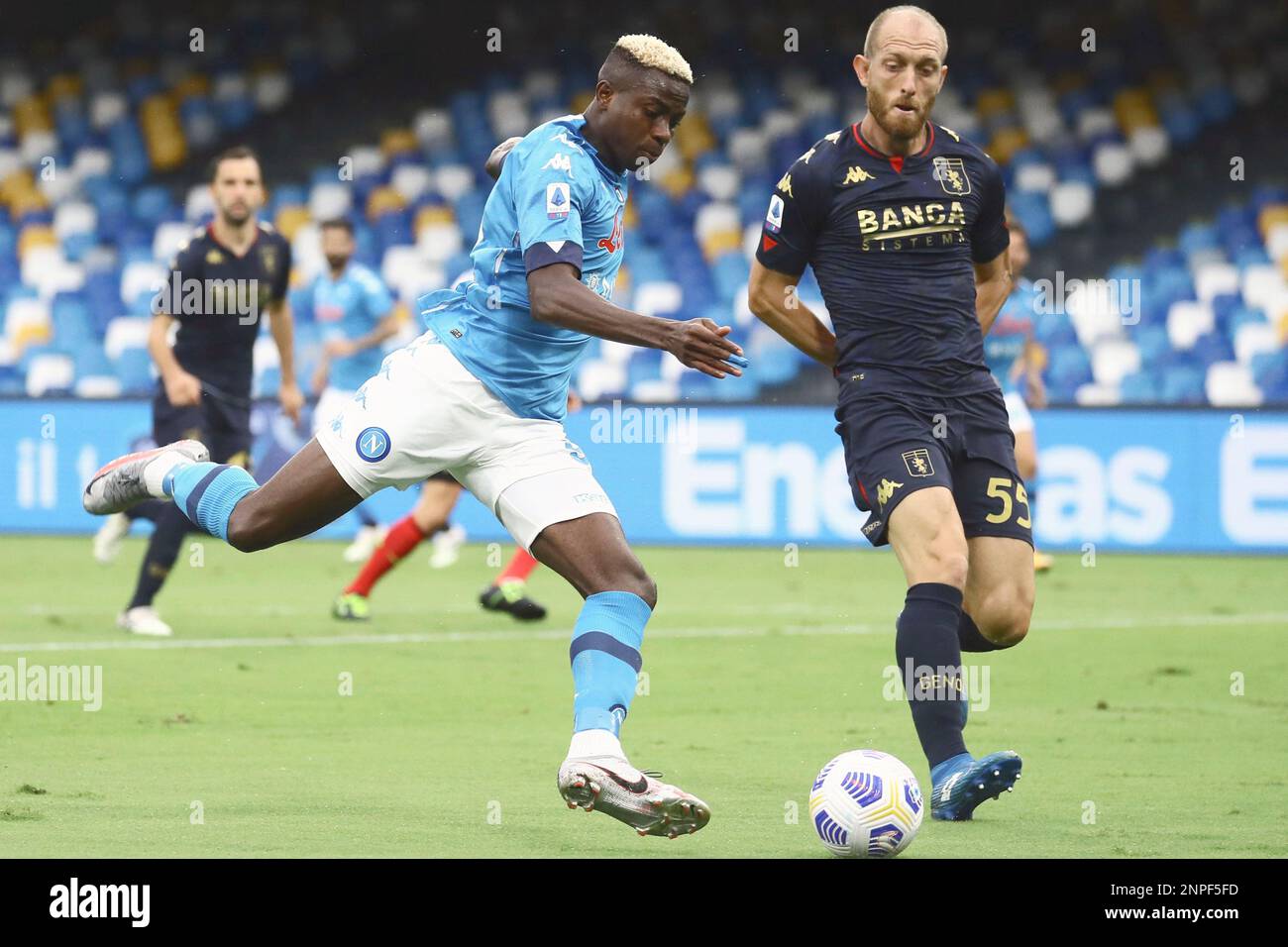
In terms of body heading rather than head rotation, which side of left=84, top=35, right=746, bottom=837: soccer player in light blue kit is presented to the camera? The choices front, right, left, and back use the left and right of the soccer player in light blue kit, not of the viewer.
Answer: right

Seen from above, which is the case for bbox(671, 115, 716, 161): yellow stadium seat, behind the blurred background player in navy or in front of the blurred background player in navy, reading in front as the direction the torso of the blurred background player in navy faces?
behind

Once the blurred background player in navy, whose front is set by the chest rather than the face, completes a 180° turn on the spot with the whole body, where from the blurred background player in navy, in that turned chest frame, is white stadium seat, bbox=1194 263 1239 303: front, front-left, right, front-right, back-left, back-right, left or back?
front-right

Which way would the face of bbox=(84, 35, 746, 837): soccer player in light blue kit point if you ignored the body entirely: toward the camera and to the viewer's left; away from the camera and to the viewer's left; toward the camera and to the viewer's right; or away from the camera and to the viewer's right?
toward the camera and to the viewer's right

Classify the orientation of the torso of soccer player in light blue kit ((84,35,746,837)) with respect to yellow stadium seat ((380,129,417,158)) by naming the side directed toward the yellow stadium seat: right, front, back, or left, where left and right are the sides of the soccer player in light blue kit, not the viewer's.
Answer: left

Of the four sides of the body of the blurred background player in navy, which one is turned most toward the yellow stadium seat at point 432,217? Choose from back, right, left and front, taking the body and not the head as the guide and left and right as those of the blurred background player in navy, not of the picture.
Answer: back
